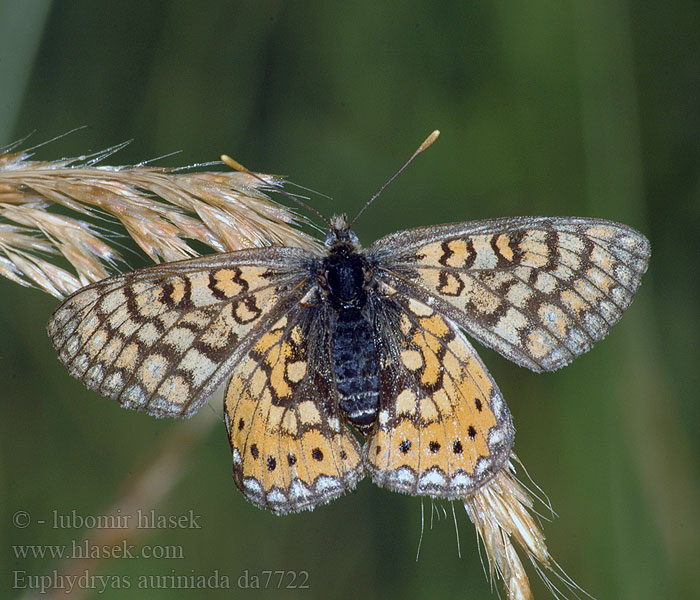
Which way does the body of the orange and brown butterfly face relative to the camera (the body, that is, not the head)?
away from the camera
